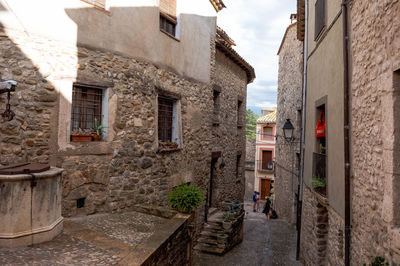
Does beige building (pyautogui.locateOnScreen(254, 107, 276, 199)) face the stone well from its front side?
yes

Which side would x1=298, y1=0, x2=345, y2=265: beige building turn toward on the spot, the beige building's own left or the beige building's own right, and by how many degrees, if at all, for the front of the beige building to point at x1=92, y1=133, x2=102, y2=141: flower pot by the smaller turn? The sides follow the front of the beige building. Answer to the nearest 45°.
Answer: approximately 45° to the beige building's own left

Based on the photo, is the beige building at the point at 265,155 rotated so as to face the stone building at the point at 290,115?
yes

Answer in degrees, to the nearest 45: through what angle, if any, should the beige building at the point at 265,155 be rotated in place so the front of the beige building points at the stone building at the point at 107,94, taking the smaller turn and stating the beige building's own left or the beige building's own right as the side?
0° — it already faces it

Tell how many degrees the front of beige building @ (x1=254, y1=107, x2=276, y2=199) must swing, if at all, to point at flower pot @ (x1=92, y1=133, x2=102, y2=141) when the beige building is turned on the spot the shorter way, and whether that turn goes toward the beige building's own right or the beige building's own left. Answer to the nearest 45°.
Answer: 0° — it already faces it

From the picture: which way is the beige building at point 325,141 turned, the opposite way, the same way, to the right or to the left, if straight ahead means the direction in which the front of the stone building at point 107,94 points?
the opposite way

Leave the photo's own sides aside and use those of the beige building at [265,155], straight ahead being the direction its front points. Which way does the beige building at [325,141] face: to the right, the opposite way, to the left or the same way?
to the right

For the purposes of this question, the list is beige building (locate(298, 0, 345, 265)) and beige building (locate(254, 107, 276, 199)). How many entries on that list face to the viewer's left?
1

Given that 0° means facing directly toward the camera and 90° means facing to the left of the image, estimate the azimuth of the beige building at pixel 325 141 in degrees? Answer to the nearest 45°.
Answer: approximately 90°

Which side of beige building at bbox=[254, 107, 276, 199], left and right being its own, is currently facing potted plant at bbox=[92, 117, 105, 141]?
front

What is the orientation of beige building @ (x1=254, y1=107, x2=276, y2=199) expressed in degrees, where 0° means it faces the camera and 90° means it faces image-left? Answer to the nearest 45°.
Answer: approximately 0°

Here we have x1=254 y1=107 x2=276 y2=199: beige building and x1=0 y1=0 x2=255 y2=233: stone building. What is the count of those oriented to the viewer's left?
0
